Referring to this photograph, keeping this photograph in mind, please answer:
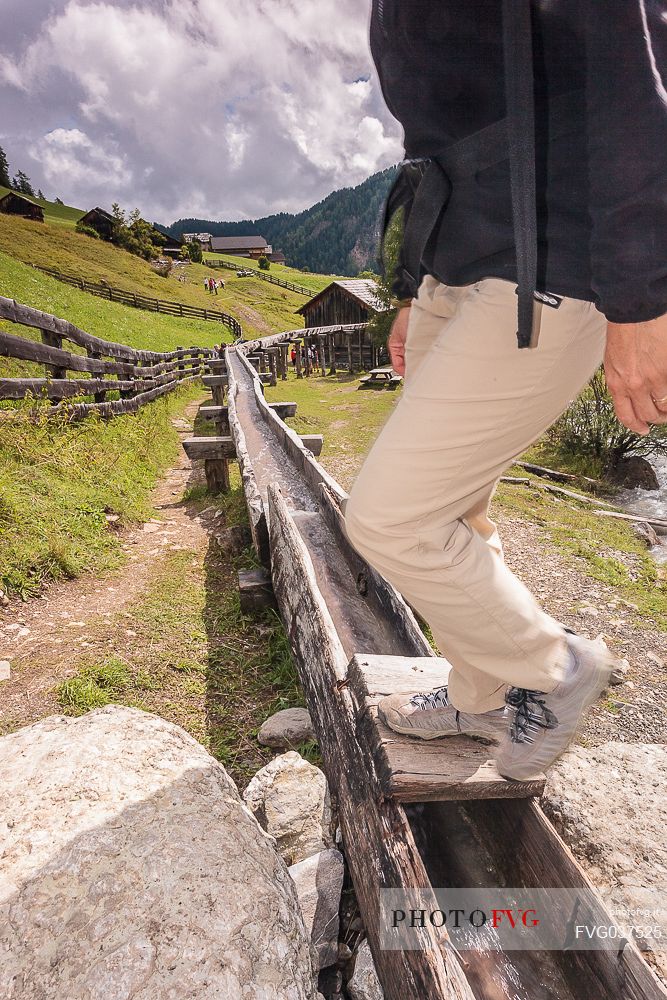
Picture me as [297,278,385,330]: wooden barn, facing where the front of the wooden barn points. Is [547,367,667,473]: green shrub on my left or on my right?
on my left

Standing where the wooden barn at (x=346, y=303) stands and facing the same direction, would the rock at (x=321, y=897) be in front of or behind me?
in front

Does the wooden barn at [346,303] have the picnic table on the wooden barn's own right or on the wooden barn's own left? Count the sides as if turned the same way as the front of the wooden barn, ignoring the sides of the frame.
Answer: on the wooden barn's own left

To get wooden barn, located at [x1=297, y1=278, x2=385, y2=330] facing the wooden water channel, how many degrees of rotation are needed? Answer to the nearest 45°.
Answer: approximately 45° to its left

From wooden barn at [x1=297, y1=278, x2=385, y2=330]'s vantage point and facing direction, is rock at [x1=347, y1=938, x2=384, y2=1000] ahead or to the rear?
ahead

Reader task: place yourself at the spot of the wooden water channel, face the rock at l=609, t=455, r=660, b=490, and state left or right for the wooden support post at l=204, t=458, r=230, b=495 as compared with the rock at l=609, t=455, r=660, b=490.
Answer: left

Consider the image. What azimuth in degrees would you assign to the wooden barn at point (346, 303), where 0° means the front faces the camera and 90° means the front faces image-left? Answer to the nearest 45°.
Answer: approximately 45°

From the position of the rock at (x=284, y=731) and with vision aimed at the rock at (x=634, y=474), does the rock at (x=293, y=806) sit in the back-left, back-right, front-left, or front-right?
back-right

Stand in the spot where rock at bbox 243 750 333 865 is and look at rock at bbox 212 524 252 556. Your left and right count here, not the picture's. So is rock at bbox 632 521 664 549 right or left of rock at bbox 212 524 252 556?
right

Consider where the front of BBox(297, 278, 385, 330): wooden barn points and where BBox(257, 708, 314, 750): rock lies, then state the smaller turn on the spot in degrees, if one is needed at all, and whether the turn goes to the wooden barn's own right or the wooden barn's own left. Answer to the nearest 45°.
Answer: approximately 45° to the wooden barn's own left

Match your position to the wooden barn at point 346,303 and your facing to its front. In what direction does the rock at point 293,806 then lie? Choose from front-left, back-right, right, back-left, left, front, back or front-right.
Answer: front-left

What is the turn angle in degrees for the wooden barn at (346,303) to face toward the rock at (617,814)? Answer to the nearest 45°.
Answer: approximately 45° to its left

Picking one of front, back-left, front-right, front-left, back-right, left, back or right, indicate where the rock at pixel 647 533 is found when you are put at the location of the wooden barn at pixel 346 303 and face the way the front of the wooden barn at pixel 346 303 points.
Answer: front-left

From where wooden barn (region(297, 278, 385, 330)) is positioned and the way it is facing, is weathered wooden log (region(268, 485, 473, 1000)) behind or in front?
in front
